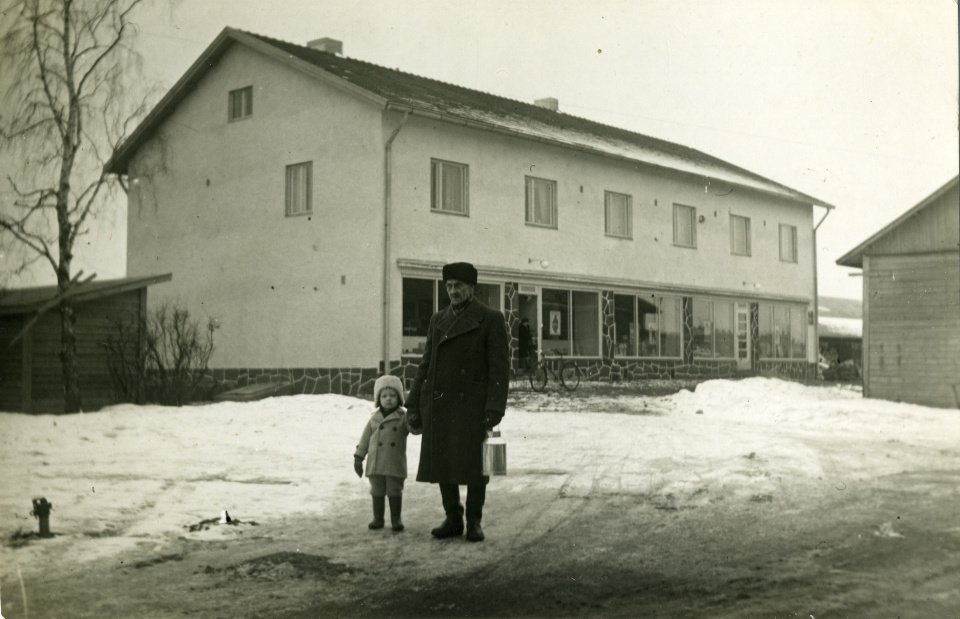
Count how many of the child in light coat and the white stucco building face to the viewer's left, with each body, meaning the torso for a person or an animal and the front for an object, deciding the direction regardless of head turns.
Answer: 0

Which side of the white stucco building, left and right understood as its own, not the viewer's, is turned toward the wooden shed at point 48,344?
right

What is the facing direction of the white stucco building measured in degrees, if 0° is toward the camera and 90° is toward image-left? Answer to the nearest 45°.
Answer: approximately 315°

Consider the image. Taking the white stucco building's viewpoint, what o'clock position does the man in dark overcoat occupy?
The man in dark overcoat is roughly at 1 o'clock from the white stucco building.

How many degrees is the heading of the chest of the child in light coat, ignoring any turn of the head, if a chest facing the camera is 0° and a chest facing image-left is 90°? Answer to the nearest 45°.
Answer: approximately 0°

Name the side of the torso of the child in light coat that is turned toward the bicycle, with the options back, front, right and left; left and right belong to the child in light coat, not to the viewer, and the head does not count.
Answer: back

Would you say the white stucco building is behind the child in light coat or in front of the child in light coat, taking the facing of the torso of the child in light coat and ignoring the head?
behind

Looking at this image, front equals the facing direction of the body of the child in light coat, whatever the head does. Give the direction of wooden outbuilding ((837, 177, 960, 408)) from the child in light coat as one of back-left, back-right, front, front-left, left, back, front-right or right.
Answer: back-left
